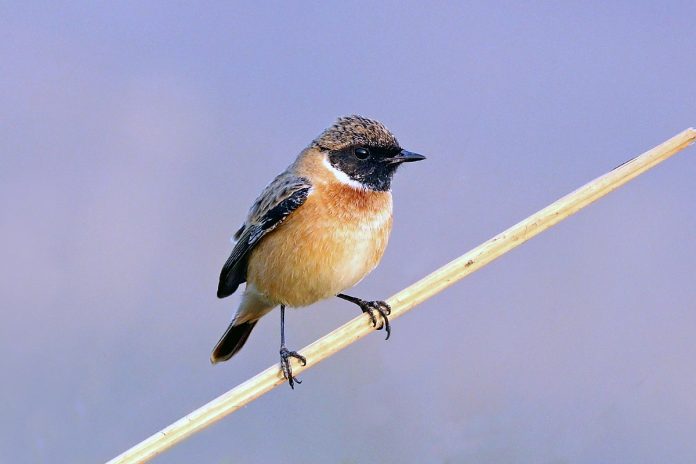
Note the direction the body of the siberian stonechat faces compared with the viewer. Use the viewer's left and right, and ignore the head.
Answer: facing the viewer and to the right of the viewer
